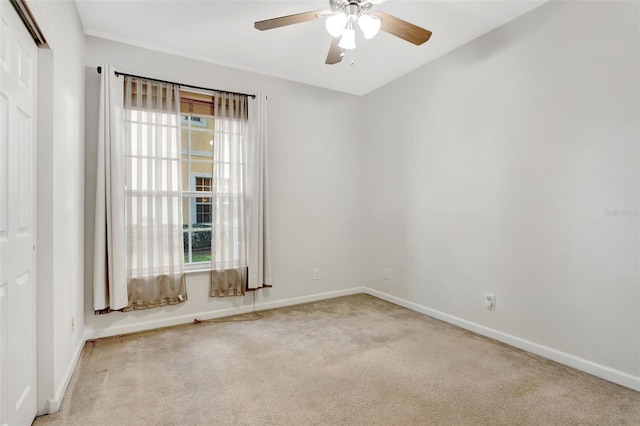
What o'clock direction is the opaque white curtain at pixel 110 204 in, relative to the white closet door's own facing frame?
The opaque white curtain is roughly at 10 o'clock from the white closet door.

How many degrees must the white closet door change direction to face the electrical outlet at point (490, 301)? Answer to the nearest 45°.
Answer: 0° — it already faces it

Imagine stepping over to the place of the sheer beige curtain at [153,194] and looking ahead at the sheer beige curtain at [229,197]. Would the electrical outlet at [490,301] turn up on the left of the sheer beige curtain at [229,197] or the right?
right

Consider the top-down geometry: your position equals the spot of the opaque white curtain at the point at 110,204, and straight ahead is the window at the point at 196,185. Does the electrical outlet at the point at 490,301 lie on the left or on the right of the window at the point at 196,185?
right

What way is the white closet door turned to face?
to the viewer's right

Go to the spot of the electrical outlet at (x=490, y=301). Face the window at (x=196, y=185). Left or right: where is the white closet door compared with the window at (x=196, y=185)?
left

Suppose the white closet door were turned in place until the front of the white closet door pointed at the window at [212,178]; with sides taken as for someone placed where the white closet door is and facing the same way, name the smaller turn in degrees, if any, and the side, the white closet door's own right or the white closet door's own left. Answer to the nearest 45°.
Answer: approximately 45° to the white closet door's own left

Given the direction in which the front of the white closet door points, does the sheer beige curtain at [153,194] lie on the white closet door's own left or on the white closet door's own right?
on the white closet door's own left
